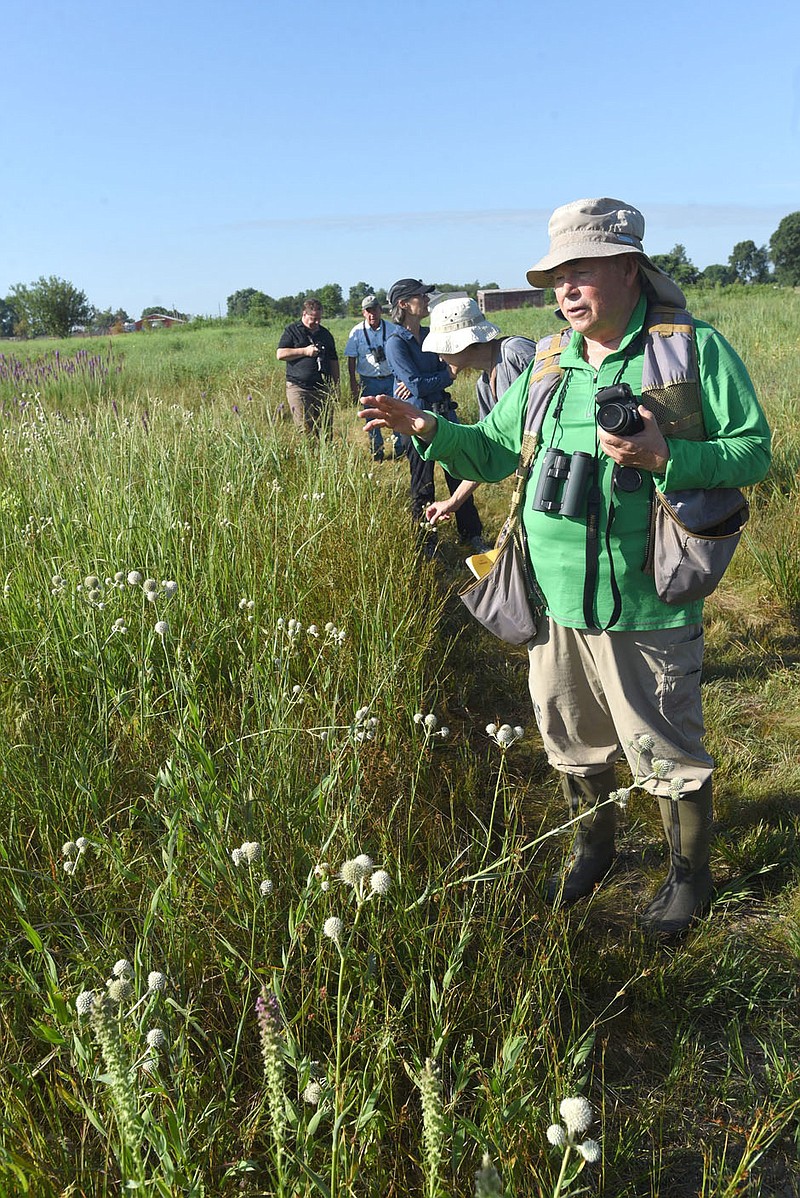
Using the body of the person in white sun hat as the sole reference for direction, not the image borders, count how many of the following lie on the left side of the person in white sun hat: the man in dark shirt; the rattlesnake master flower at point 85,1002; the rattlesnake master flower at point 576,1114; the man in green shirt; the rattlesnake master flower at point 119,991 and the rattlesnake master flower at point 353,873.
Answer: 5

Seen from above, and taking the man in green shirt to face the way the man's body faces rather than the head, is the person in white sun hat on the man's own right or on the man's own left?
on the man's own right

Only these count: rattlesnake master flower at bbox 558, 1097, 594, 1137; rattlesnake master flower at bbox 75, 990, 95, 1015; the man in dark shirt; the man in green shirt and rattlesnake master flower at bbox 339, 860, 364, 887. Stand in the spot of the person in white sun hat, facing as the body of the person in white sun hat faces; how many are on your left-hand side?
4

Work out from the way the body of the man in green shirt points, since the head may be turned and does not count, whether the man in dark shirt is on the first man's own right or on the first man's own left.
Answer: on the first man's own right

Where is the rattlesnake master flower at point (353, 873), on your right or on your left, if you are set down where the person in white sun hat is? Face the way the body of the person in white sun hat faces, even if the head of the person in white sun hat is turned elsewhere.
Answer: on your left

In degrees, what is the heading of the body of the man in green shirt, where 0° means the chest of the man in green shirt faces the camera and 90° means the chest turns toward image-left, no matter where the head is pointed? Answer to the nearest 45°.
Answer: approximately 45°

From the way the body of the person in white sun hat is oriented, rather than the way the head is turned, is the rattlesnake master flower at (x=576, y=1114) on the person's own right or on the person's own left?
on the person's own left

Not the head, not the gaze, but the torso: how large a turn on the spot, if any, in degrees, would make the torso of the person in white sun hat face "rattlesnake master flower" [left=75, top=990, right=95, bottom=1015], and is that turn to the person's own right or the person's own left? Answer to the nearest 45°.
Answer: approximately 90° to the person's own left

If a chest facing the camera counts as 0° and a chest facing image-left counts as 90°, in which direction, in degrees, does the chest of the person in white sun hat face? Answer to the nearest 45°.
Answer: approximately 90°

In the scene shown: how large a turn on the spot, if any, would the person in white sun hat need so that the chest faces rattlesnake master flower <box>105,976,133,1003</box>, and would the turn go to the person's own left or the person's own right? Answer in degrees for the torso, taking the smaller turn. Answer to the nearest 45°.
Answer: approximately 90° to the person's own left
